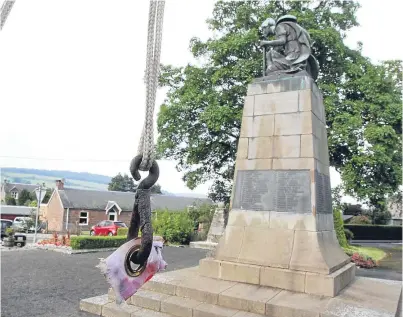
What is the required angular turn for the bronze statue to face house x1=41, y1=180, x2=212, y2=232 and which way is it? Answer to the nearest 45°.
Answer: approximately 45° to its right

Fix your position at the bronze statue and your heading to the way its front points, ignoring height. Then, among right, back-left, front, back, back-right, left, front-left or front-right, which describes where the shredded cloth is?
left

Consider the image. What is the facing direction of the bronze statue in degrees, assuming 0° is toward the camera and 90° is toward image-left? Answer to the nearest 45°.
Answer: approximately 90°

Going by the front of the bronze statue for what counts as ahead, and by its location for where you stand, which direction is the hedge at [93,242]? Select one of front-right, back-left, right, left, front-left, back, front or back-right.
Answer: front-right

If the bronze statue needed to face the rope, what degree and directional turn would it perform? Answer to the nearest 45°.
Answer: approximately 90° to its left

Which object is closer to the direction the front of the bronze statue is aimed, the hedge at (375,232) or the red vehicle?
the red vehicle

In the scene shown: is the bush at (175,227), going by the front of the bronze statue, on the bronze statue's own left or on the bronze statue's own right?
on the bronze statue's own right

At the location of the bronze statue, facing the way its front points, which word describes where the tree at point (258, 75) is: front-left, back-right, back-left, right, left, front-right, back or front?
right

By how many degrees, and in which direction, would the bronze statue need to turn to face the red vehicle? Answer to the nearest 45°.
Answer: approximately 45° to its right
